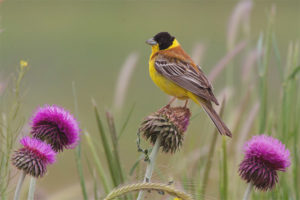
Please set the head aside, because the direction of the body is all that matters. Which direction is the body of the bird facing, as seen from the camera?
to the viewer's left

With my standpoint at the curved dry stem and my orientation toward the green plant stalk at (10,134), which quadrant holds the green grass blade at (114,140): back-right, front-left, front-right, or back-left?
front-right

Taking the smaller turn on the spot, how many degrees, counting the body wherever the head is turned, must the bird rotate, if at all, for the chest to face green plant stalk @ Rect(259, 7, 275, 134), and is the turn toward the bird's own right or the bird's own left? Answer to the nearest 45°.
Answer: approximately 180°

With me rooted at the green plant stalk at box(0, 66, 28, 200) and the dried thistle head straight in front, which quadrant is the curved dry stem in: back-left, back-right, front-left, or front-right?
front-right
